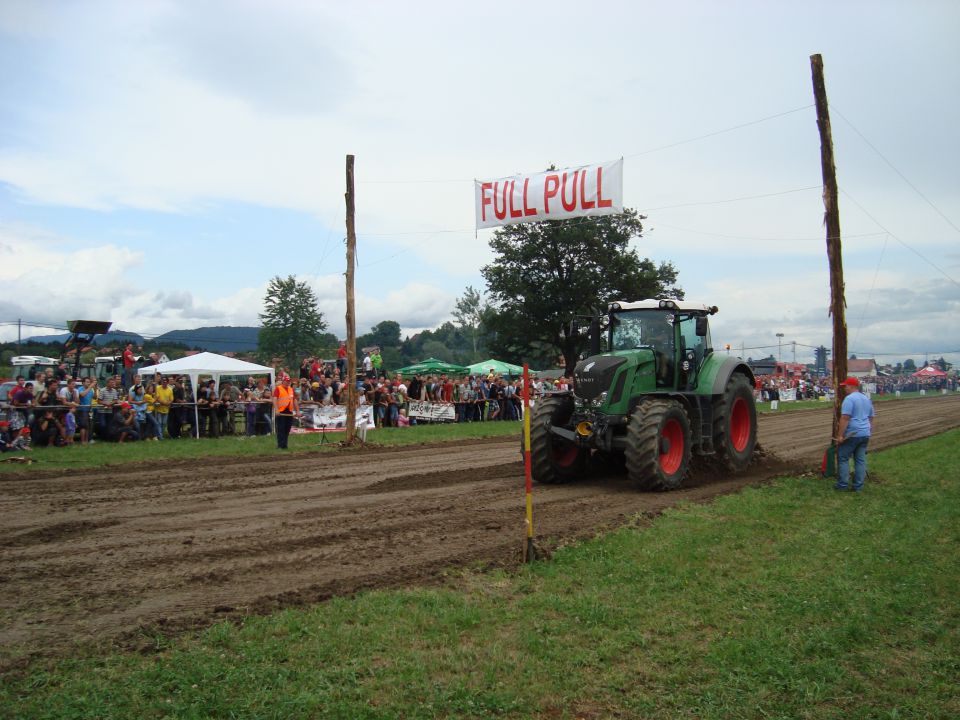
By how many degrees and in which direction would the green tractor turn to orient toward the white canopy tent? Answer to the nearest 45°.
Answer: approximately 90° to its right

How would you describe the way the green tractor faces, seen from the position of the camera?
facing the viewer and to the left of the viewer

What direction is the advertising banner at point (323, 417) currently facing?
toward the camera

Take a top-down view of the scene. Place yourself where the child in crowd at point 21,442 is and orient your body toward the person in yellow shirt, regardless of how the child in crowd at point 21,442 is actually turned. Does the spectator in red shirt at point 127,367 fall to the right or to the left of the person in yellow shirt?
left

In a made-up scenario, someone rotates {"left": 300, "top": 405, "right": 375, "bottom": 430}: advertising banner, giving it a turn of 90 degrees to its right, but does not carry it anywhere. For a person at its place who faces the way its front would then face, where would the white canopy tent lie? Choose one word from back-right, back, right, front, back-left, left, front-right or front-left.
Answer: front-right

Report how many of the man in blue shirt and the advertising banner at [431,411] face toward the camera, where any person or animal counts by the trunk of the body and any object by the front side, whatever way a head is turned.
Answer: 1

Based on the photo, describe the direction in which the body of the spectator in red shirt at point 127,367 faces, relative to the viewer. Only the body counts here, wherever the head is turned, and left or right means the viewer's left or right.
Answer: facing the viewer and to the right of the viewer

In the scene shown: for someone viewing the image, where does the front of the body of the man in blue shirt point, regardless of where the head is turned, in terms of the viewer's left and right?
facing away from the viewer and to the left of the viewer

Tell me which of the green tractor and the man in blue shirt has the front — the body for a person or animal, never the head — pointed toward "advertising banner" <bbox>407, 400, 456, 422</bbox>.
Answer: the man in blue shirt

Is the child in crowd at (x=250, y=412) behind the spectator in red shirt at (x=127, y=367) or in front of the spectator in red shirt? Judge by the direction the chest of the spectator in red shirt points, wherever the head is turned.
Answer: in front

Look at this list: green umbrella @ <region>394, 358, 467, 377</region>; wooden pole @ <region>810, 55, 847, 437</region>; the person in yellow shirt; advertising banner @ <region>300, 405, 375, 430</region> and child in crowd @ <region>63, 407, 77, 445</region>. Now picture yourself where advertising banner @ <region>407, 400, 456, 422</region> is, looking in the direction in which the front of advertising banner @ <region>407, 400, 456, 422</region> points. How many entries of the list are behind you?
1
